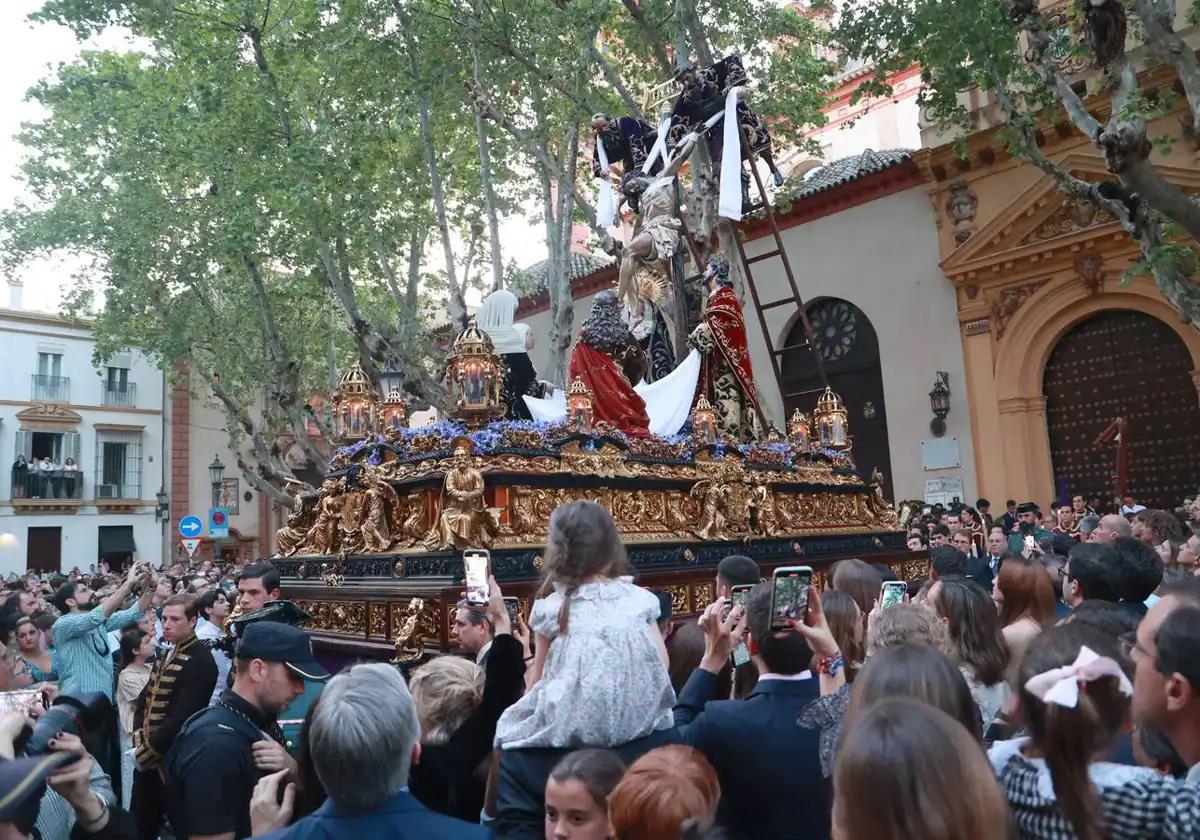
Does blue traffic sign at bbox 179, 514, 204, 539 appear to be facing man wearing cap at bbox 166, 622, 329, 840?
yes

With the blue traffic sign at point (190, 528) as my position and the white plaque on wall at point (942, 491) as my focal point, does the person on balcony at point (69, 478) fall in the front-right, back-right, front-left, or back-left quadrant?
back-left

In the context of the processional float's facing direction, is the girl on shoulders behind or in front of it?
in front

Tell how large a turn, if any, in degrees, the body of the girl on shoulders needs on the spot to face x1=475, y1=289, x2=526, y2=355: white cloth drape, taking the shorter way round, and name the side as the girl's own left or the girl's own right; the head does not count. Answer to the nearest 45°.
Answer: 0° — they already face it

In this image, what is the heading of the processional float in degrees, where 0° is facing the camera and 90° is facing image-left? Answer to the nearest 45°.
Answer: approximately 45°

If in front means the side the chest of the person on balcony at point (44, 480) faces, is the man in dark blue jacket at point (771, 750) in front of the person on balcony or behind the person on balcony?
in front

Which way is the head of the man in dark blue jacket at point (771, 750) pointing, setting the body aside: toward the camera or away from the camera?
away from the camera

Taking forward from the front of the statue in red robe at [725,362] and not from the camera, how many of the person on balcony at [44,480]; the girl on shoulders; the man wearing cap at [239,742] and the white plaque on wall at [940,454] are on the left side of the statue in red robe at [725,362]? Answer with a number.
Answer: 2

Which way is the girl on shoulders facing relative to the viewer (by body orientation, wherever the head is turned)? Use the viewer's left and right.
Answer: facing away from the viewer

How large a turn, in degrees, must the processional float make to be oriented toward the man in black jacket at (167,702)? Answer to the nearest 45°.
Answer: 0° — it already faces them

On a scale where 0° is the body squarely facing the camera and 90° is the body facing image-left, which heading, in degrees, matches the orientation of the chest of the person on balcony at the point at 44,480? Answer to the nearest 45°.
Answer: approximately 315°
